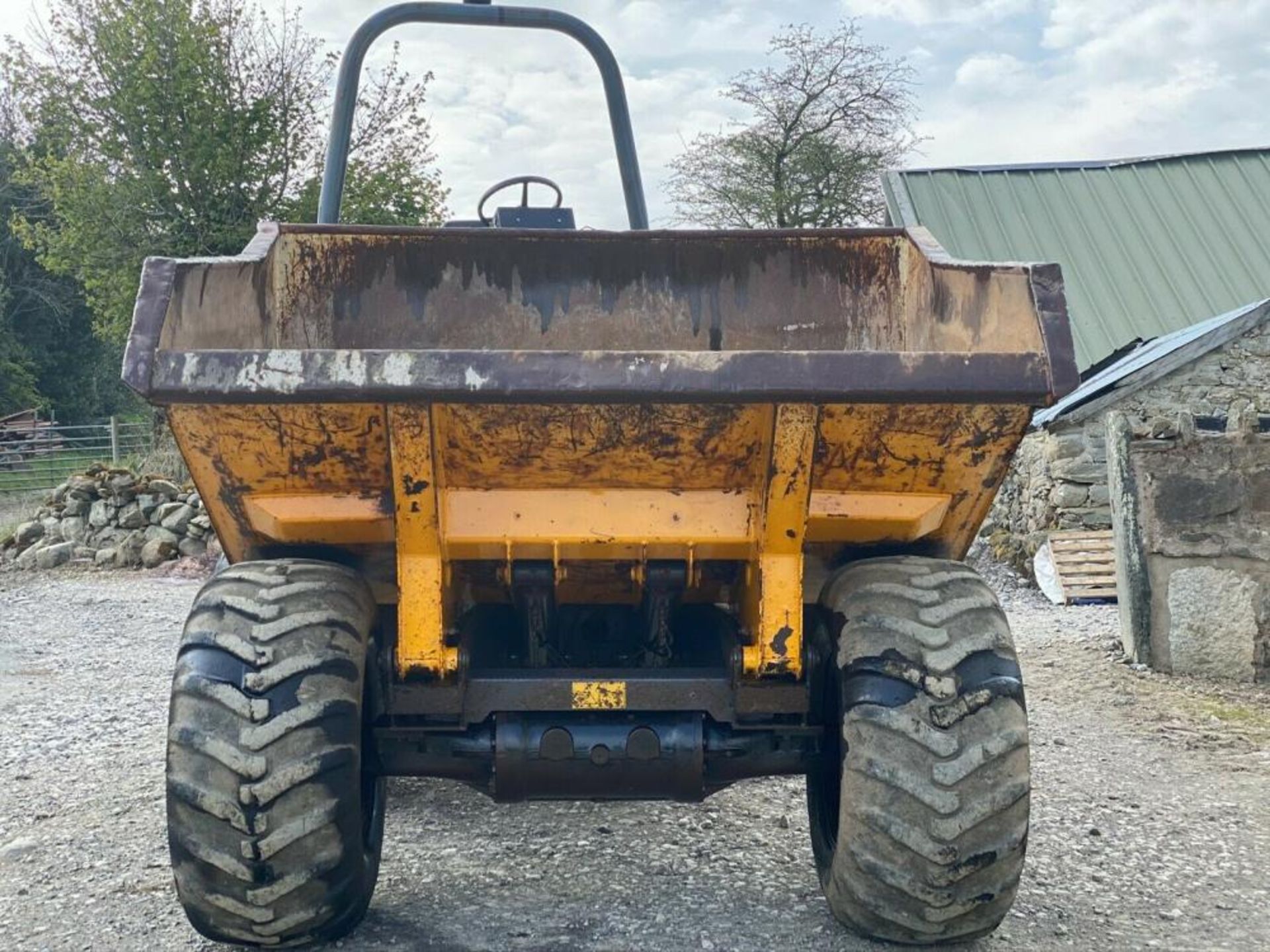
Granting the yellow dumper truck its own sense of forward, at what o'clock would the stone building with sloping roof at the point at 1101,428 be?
The stone building with sloping roof is roughly at 7 o'clock from the yellow dumper truck.

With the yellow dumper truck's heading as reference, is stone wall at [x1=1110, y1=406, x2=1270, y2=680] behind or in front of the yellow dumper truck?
behind

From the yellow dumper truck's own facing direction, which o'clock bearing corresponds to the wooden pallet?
The wooden pallet is roughly at 7 o'clock from the yellow dumper truck.

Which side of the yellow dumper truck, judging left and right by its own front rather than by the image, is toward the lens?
front

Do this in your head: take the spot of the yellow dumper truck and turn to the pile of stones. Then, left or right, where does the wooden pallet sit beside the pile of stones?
right

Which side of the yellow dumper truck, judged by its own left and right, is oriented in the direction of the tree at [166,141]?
back

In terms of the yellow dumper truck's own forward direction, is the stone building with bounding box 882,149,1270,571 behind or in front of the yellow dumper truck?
behind

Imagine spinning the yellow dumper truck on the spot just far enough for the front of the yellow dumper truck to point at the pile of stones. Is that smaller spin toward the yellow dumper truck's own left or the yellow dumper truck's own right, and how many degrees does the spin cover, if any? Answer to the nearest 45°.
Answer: approximately 135° to the yellow dumper truck's own right
